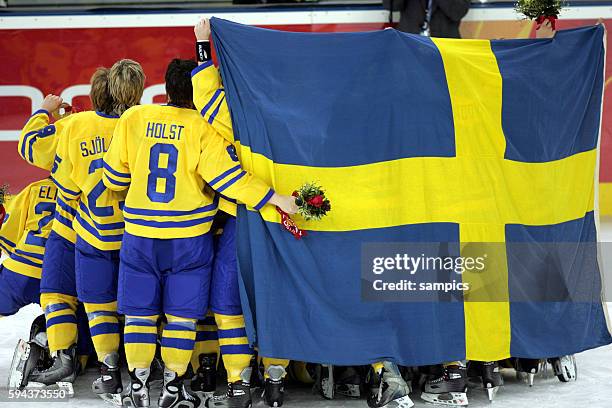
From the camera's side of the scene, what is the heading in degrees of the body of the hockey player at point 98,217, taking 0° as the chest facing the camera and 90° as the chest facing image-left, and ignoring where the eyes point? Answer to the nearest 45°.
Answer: approximately 180°

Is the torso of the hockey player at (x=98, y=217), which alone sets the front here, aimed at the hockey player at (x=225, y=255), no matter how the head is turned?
no

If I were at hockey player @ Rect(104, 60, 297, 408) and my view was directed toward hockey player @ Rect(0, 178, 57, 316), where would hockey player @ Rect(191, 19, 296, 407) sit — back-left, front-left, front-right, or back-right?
back-right

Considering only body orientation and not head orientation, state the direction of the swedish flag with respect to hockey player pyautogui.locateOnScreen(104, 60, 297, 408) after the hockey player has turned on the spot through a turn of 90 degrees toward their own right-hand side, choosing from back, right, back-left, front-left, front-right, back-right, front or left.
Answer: front

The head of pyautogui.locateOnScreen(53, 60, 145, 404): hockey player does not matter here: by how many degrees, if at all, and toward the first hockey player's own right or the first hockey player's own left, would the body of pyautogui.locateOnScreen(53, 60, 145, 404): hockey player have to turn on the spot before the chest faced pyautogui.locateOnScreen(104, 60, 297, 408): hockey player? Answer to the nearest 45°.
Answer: approximately 135° to the first hockey player's own right

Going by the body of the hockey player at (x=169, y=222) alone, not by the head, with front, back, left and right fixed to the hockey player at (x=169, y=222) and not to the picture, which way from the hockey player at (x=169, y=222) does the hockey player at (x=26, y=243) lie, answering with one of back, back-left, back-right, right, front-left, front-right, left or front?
front-left

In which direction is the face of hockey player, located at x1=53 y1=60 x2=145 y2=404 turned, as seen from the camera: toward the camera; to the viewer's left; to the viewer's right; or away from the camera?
away from the camera

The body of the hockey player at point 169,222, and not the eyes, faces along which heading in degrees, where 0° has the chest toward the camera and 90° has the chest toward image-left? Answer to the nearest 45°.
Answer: approximately 180°

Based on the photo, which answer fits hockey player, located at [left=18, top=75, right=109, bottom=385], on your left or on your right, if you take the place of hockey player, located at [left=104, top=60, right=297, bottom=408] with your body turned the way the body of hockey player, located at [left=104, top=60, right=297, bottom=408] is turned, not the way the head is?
on your left

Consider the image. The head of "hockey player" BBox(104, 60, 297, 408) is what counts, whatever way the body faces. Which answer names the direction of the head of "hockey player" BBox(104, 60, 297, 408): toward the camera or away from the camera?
away from the camera

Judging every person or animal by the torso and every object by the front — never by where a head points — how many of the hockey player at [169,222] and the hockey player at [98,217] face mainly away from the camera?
2

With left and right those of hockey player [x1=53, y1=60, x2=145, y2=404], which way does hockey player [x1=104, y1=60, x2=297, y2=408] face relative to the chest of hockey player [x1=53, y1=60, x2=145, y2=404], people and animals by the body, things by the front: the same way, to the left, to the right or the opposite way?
the same way

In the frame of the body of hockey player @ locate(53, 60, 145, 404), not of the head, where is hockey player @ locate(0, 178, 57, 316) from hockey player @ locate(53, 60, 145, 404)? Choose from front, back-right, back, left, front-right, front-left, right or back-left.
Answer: front-left
